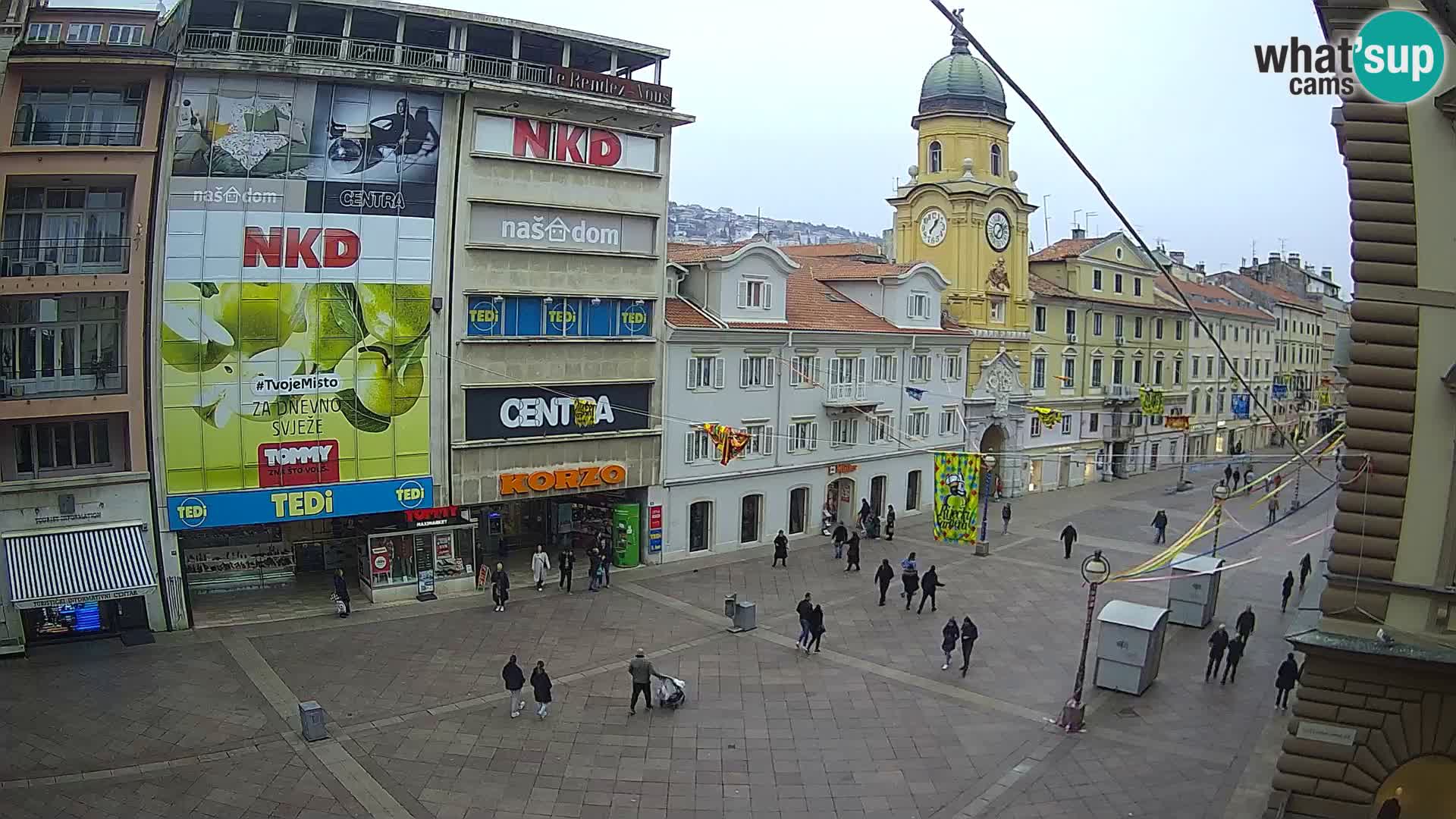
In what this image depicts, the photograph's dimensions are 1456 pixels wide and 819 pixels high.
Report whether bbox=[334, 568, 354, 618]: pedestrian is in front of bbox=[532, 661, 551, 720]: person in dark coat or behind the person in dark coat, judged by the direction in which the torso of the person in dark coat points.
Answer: in front

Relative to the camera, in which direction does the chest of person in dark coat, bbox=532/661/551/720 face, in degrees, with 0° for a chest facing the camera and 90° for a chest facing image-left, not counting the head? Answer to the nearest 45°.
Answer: approximately 180°

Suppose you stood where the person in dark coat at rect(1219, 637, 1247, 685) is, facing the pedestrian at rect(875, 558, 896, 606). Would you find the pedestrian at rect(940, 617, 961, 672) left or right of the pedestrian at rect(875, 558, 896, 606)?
left

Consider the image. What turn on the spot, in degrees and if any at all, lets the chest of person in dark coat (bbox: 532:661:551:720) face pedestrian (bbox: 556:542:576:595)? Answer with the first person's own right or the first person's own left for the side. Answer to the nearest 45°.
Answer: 0° — they already face them

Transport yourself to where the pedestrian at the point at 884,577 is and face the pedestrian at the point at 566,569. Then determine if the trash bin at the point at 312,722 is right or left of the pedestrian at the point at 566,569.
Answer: left

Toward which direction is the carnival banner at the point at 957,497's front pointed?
toward the camera

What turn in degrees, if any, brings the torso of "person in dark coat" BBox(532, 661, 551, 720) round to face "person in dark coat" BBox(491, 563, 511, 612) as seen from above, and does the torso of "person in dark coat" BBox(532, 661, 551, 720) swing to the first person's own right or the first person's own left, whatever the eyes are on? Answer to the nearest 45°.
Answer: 0° — they already face them

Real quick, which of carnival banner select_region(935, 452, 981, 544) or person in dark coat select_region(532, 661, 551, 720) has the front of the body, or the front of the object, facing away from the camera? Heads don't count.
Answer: the person in dark coat
